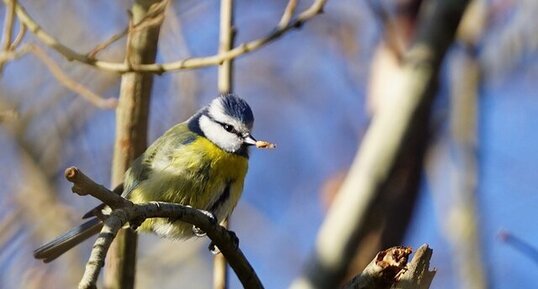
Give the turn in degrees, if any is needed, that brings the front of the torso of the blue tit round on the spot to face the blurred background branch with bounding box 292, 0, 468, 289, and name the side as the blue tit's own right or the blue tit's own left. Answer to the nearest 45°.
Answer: approximately 45° to the blue tit's own left

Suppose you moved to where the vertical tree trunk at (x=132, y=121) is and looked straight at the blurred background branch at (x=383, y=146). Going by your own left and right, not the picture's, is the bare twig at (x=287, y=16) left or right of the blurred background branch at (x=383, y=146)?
right

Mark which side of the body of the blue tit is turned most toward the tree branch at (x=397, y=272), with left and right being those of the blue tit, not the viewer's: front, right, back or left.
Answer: front

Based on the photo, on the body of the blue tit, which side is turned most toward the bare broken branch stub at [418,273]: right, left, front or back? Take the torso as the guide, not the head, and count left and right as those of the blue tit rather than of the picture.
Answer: front

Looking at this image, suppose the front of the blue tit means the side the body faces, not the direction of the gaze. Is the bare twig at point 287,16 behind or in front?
in front
